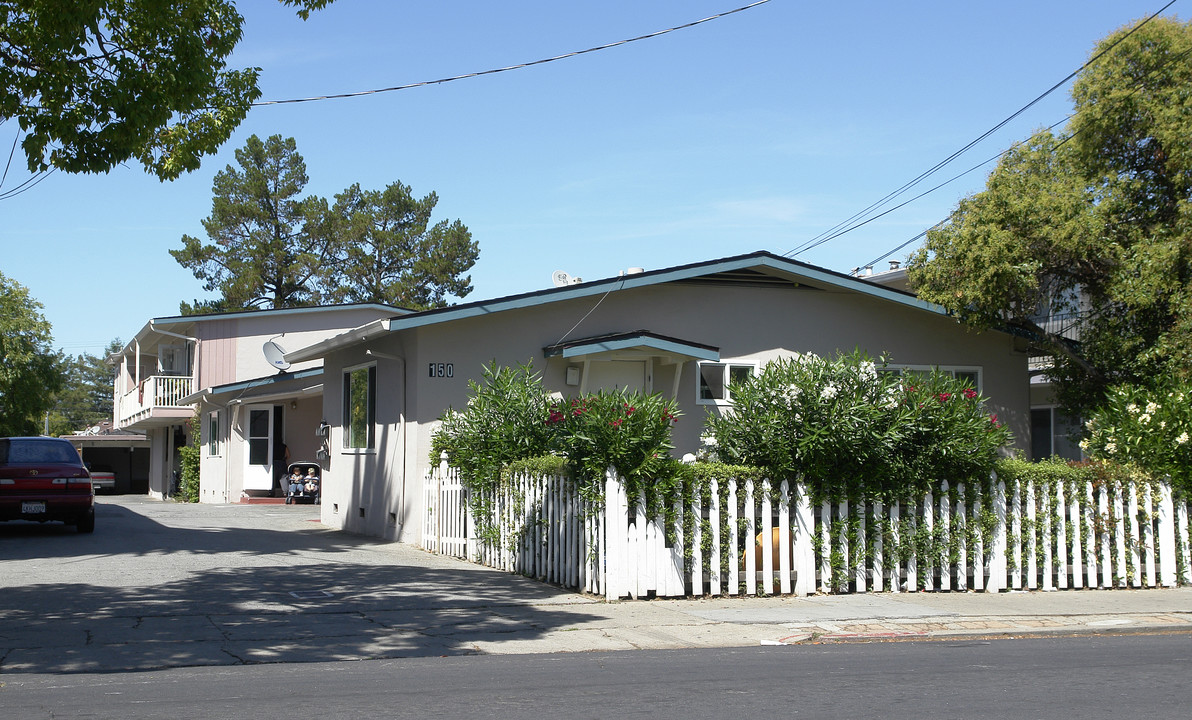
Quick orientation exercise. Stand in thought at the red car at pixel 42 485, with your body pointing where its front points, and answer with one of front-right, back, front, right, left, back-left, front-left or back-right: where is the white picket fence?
back-right

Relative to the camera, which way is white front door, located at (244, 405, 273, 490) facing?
toward the camera

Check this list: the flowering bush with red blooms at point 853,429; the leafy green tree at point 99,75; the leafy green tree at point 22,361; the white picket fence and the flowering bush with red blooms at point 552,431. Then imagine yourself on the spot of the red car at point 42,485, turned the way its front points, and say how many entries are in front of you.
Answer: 1

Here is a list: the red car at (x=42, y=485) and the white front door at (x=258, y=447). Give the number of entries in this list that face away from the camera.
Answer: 1

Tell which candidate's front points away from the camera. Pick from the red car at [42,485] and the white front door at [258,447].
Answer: the red car

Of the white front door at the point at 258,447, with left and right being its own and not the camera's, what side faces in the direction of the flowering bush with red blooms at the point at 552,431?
front

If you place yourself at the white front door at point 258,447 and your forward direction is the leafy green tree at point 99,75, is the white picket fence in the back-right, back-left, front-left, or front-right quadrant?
front-left

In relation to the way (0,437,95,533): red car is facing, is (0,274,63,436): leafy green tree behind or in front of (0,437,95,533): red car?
in front

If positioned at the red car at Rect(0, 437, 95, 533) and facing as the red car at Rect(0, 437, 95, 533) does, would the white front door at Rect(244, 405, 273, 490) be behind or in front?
in front

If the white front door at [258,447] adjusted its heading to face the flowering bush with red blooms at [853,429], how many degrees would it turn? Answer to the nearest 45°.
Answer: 0° — it already faces it

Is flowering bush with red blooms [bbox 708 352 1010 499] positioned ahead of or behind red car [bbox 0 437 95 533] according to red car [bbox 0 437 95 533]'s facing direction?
behind

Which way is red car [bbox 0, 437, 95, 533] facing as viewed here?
away from the camera

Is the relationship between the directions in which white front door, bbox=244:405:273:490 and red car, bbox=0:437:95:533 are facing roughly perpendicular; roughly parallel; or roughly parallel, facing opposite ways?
roughly parallel, facing opposite ways
